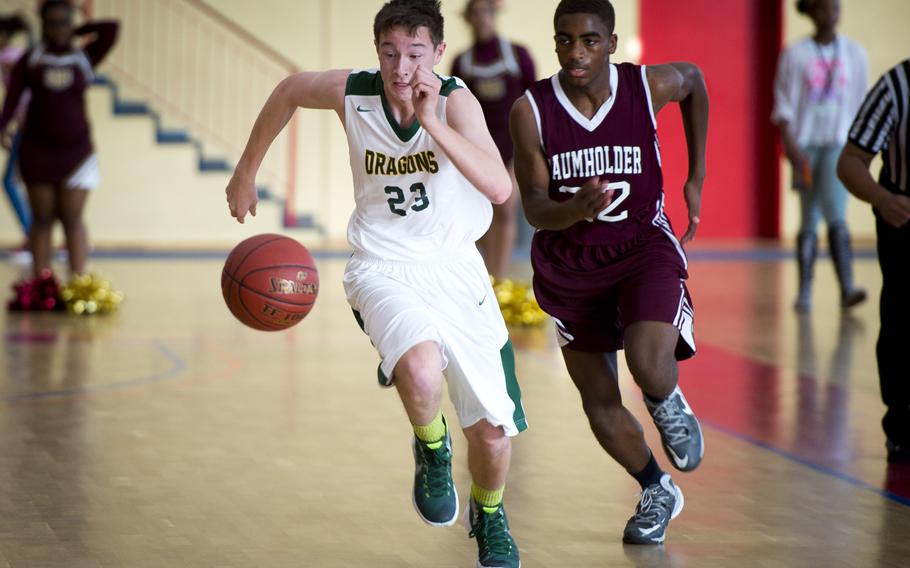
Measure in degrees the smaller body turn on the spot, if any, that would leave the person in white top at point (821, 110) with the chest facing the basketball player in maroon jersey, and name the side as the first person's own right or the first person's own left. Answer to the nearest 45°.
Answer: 0° — they already face them

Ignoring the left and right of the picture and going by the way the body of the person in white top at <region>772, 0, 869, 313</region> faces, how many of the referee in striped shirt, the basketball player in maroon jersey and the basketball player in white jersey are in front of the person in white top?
3

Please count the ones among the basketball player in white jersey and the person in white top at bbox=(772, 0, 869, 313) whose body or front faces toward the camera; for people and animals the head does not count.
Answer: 2

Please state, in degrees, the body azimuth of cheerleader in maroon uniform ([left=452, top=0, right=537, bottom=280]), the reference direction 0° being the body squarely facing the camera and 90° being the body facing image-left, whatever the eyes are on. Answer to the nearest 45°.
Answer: approximately 0°
